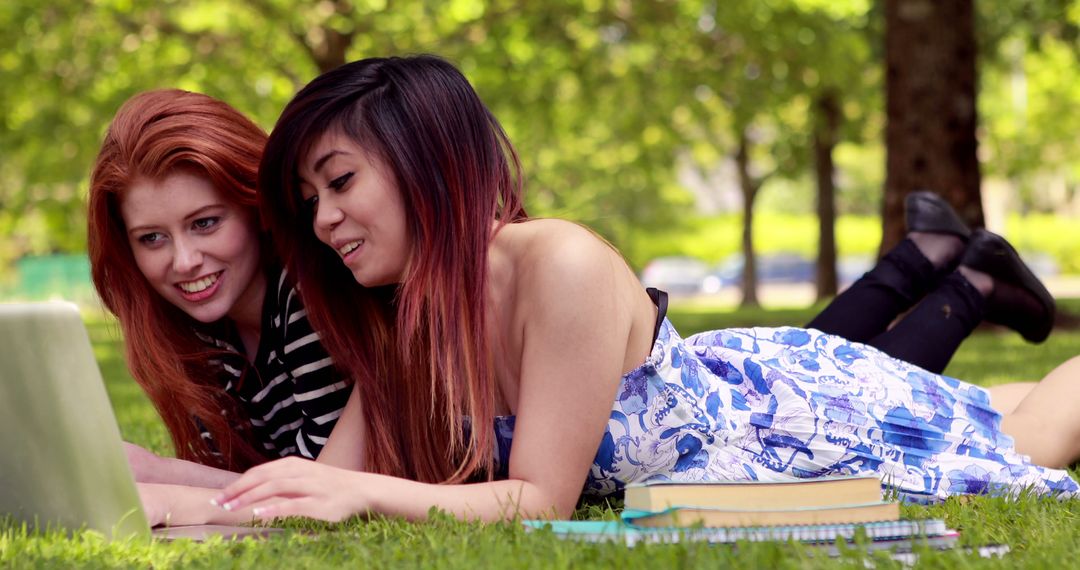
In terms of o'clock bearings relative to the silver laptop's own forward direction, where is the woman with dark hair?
The woman with dark hair is roughly at 1 o'clock from the silver laptop.

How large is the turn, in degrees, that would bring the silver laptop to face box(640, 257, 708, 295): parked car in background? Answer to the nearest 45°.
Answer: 0° — it already faces it

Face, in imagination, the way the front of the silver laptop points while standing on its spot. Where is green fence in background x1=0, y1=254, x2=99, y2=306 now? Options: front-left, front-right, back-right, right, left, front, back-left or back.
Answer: front-left

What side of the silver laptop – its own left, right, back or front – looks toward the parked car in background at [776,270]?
front

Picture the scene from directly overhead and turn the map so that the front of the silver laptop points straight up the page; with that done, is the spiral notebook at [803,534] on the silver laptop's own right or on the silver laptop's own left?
on the silver laptop's own right

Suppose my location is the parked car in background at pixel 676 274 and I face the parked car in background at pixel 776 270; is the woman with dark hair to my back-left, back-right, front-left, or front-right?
back-right

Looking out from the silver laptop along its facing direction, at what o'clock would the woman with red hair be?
The woman with red hair is roughly at 11 o'clock from the silver laptop.

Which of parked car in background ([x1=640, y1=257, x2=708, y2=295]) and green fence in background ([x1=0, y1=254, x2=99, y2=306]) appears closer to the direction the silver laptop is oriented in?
the parked car in background

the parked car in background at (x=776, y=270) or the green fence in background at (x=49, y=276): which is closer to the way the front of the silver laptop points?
the parked car in background

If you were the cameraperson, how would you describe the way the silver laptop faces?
facing away from the viewer and to the right of the viewer
